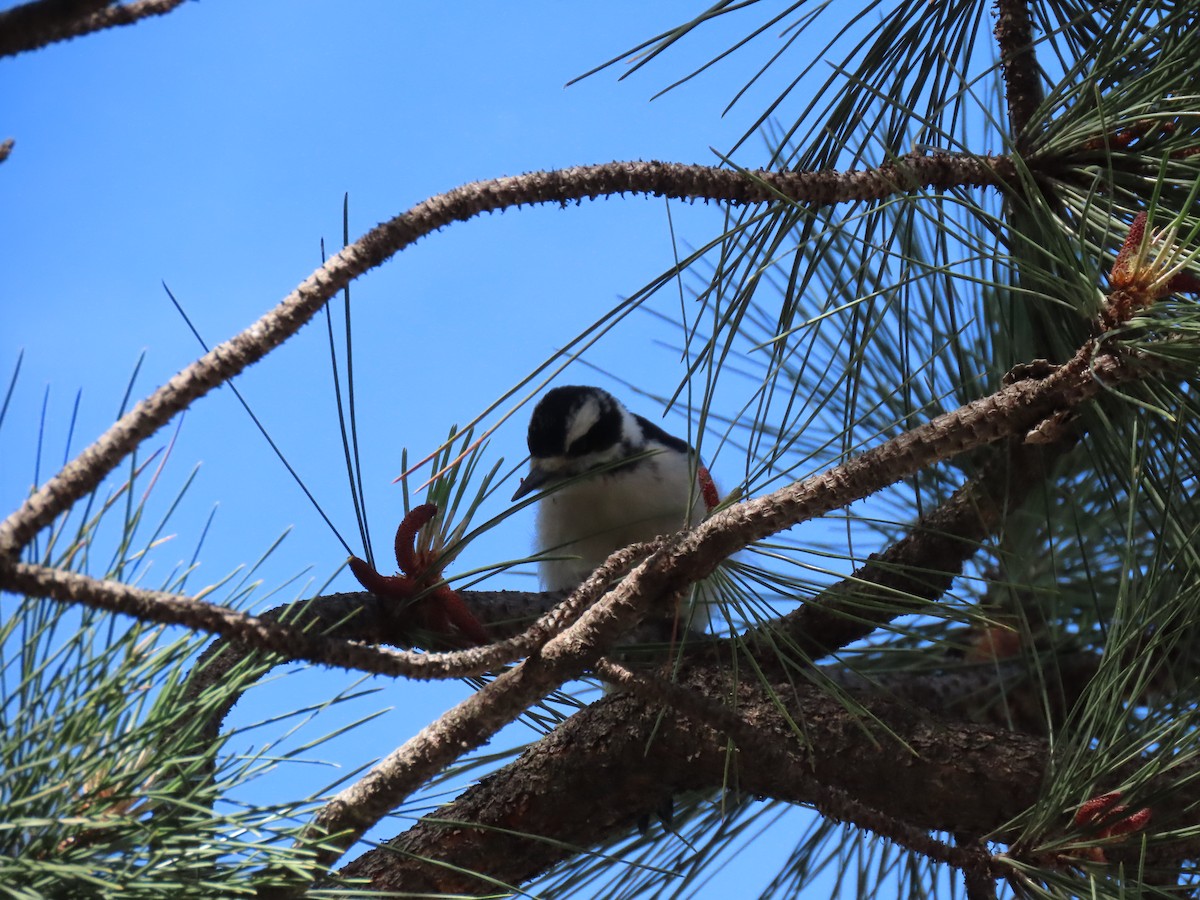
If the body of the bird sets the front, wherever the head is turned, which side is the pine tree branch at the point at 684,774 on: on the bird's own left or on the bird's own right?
on the bird's own left

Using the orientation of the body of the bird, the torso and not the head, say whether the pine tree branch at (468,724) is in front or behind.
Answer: in front

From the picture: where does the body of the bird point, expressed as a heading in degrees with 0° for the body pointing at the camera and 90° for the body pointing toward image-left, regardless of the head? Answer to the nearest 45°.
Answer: approximately 45°

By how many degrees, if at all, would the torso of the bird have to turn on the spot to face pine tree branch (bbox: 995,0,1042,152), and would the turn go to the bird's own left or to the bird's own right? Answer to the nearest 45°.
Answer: approximately 90° to the bird's own left

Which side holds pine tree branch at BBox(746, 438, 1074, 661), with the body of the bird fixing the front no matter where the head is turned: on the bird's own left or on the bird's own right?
on the bird's own left

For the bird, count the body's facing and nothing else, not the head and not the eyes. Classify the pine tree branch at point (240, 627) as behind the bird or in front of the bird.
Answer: in front
